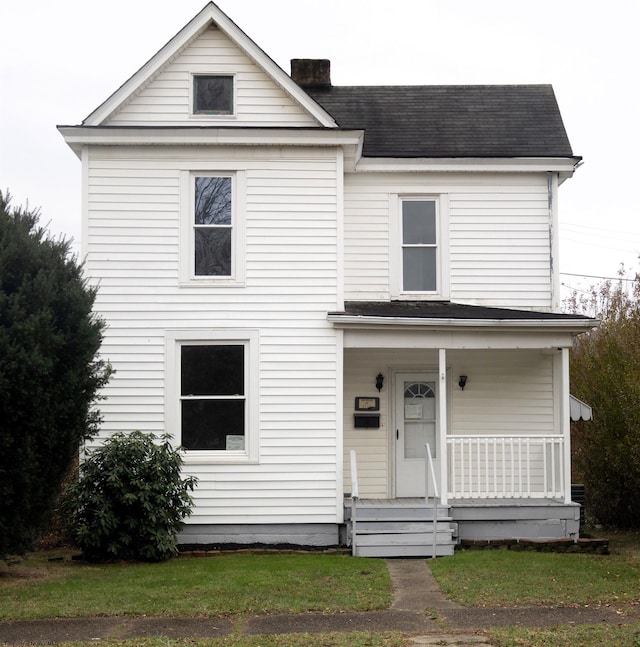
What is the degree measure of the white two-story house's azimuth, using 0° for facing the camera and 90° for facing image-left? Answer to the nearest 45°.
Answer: approximately 0°

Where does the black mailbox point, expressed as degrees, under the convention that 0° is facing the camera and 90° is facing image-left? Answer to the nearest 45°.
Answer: approximately 0°

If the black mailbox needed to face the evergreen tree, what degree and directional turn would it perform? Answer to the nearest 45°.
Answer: approximately 45° to its right

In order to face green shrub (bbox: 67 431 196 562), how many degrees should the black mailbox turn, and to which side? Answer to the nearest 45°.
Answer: approximately 45° to its right
